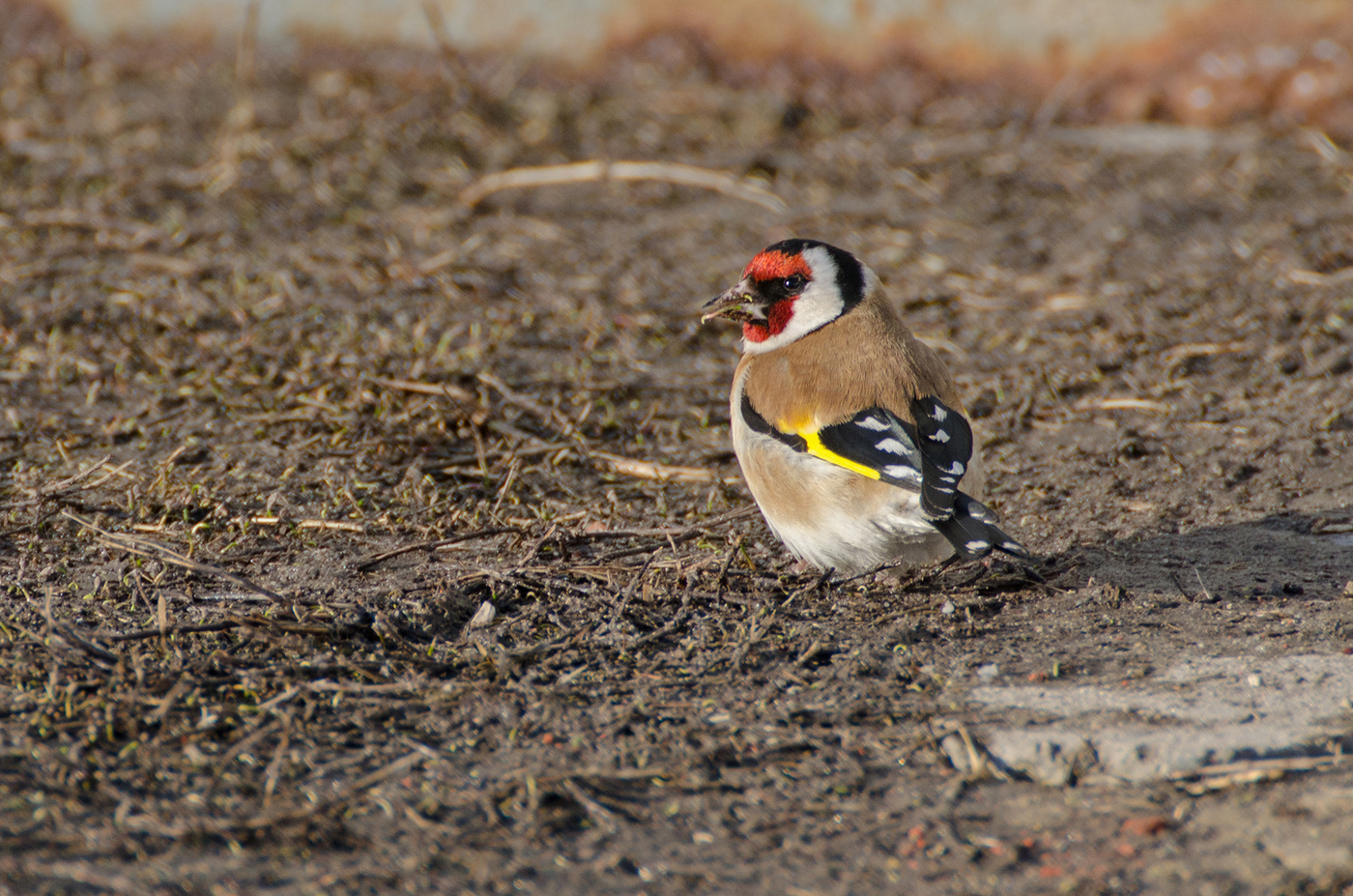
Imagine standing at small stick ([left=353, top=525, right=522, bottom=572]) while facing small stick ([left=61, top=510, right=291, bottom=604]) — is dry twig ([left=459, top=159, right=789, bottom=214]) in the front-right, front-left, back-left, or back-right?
back-right

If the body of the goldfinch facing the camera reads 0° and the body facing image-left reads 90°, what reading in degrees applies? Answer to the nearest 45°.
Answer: approximately 90°

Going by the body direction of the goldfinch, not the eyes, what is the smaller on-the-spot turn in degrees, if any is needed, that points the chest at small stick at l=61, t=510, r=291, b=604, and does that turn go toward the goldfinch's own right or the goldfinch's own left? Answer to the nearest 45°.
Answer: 0° — it already faces it

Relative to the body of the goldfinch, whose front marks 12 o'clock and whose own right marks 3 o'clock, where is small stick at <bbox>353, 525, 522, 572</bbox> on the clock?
The small stick is roughly at 12 o'clock from the goldfinch.
